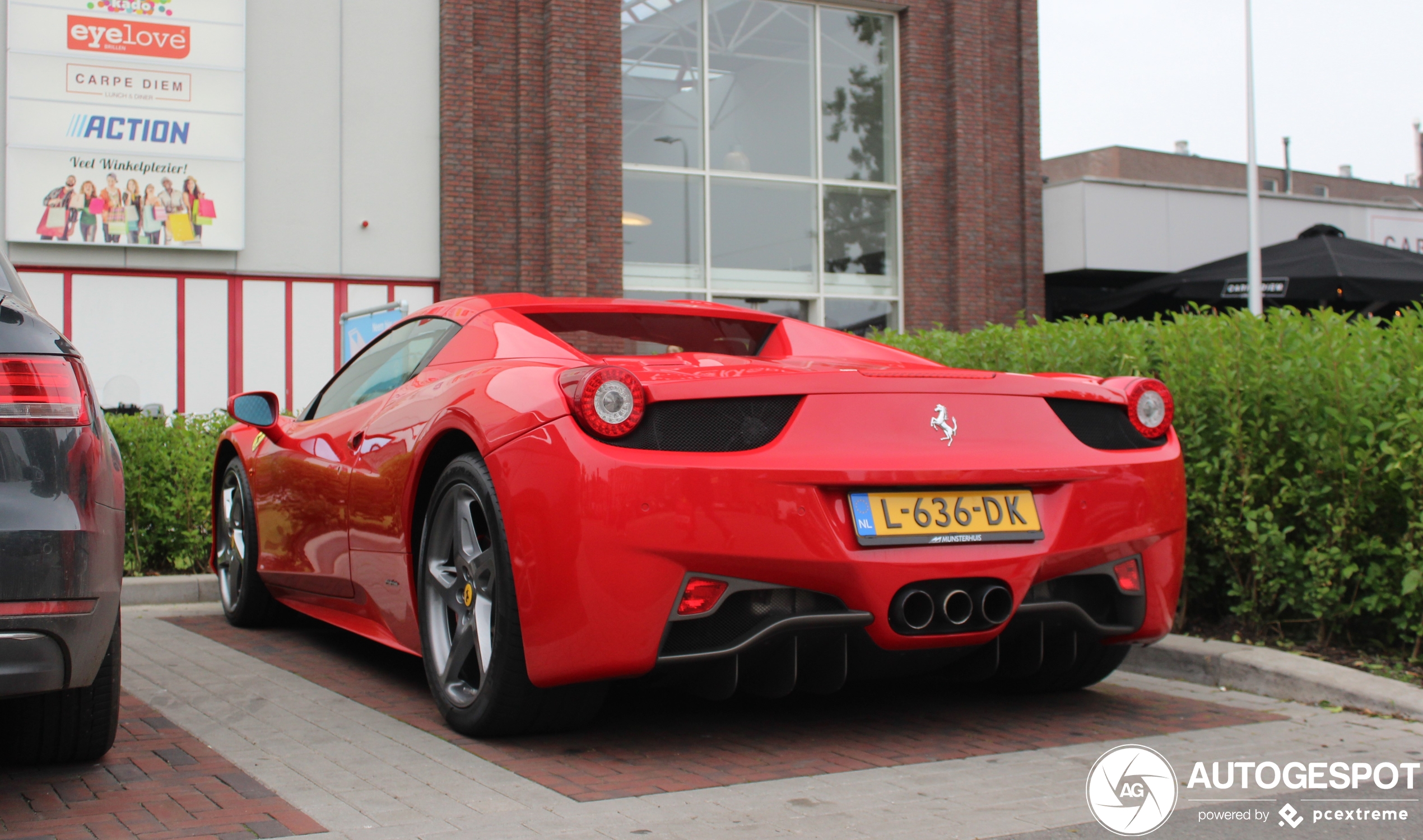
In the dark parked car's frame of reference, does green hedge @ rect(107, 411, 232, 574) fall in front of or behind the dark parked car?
in front

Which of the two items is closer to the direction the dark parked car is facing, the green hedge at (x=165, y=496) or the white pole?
the green hedge

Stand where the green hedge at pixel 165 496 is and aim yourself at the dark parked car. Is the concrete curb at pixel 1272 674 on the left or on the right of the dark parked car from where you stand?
left

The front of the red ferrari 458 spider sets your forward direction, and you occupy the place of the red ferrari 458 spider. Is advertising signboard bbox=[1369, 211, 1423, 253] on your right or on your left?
on your right

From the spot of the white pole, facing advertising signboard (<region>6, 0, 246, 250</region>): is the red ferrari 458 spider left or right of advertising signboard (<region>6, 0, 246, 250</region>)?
left

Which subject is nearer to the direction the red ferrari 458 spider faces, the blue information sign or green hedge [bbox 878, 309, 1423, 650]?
the blue information sign

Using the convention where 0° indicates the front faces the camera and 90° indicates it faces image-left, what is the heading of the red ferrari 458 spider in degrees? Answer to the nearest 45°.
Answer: approximately 135°

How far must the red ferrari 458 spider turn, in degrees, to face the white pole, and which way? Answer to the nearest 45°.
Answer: approximately 90° to its right

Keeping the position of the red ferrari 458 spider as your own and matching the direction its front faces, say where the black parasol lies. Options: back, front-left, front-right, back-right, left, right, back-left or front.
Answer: right

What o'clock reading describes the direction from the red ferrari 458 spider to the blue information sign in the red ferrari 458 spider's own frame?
The blue information sign is roughly at 1 o'clock from the red ferrari 458 spider.

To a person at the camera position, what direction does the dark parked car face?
facing away from the viewer

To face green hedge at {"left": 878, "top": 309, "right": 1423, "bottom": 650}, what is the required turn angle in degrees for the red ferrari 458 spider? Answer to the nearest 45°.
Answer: approximately 90° to its right

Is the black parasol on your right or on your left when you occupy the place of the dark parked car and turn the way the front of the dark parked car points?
on your right

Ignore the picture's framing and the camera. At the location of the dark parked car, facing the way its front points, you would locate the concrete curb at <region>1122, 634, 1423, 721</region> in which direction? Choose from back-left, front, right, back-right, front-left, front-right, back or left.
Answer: right

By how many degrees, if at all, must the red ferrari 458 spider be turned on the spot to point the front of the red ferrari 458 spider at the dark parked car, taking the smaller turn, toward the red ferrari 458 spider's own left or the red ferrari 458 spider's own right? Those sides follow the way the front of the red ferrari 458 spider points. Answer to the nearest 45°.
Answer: approximately 90° to the red ferrari 458 spider's own left

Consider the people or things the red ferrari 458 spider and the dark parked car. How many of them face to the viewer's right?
0

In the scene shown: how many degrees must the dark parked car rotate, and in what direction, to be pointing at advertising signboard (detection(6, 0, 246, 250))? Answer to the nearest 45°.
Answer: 0° — it already faces it

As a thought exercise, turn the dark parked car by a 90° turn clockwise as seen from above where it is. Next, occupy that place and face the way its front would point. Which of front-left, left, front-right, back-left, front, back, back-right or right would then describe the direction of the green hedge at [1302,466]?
front
